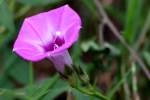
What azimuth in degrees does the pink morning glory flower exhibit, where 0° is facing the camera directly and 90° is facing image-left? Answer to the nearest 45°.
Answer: approximately 45°

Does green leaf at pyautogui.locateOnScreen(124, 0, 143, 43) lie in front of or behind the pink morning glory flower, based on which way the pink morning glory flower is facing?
behind
